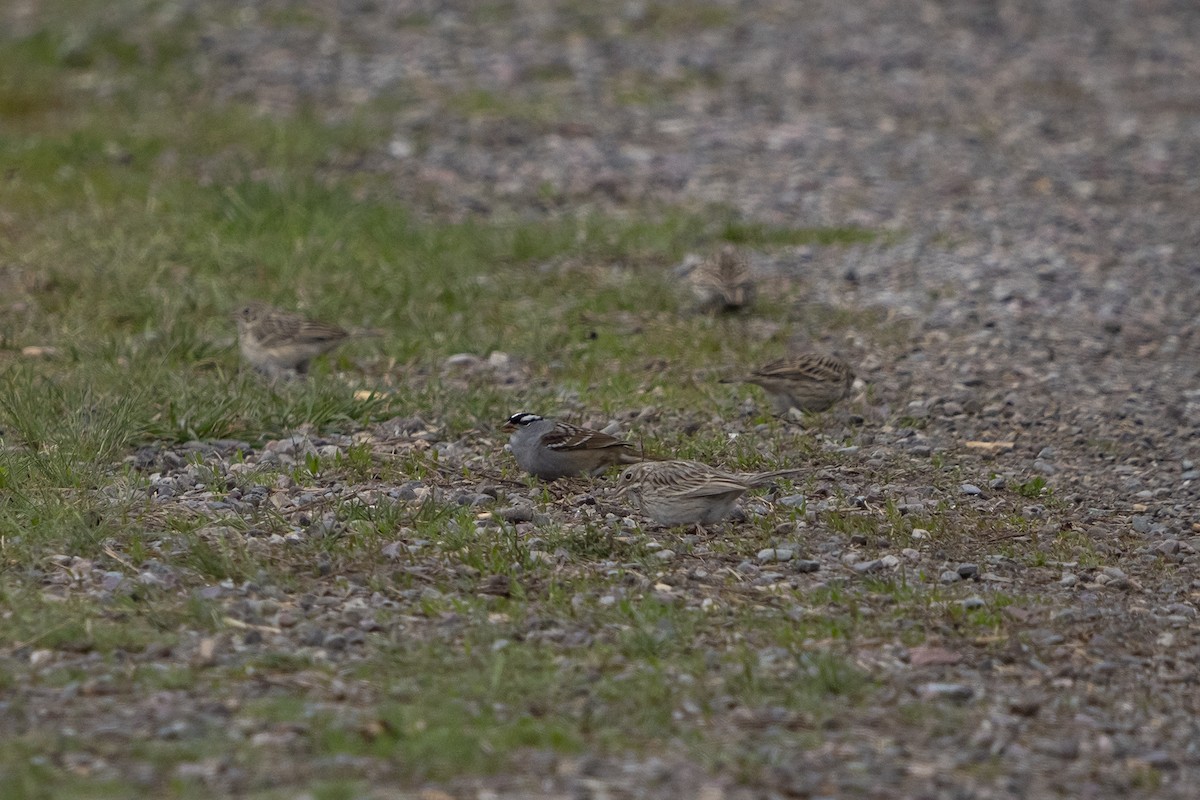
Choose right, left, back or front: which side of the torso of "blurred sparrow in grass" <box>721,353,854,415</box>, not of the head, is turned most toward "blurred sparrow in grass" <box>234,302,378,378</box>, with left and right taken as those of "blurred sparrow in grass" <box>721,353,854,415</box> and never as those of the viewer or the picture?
back

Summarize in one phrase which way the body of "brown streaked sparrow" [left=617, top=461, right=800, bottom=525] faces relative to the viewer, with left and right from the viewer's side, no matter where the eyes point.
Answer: facing to the left of the viewer

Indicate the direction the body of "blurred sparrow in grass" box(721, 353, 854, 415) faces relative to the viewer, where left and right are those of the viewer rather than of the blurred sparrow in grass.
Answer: facing to the right of the viewer

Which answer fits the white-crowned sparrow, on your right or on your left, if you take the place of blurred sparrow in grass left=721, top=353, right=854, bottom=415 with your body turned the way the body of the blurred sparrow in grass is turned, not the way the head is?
on your right

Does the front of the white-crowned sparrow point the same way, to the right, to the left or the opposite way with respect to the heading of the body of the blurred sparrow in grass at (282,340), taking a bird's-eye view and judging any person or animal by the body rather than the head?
the same way

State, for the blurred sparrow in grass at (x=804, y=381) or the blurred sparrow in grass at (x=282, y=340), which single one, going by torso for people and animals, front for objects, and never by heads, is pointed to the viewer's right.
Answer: the blurred sparrow in grass at (x=804, y=381)

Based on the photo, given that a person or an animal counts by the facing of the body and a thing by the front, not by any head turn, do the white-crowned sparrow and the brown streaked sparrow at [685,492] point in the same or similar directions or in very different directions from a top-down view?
same or similar directions

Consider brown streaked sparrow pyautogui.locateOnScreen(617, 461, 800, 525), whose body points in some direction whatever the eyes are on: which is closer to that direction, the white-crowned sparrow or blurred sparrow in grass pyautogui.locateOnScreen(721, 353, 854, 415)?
the white-crowned sparrow

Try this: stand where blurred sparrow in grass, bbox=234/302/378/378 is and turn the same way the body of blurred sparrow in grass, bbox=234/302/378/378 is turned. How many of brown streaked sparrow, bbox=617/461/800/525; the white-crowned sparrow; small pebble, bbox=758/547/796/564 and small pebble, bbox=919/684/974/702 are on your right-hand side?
0

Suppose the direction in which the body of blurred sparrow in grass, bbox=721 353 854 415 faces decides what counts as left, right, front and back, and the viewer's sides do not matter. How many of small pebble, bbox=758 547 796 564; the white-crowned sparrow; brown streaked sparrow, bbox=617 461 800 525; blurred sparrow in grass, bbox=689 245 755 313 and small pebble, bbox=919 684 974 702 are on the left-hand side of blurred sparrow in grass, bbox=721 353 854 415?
1

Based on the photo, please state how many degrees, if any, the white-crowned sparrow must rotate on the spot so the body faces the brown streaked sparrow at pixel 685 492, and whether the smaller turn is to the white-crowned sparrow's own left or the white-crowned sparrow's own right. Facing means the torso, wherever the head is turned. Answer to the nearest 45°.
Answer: approximately 135° to the white-crowned sparrow's own left

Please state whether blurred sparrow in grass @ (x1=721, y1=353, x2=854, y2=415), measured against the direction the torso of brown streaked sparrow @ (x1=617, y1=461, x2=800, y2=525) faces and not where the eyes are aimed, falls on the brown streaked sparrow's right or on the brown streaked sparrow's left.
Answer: on the brown streaked sparrow's right

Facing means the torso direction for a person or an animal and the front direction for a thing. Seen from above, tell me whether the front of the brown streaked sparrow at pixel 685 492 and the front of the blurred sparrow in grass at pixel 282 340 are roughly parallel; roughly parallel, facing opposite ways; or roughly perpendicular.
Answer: roughly parallel

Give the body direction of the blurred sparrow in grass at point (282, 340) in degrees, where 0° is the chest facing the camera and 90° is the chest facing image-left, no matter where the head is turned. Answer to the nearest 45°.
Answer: approximately 90°

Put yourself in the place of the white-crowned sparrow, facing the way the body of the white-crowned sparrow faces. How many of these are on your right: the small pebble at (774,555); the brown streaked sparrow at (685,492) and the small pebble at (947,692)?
0

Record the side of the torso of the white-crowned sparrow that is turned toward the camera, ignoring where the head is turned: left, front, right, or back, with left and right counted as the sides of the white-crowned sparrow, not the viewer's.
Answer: left

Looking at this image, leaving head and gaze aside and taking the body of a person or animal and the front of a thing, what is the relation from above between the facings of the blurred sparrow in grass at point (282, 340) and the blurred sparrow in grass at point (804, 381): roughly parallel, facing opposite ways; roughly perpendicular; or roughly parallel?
roughly parallel, facing opposite ways
